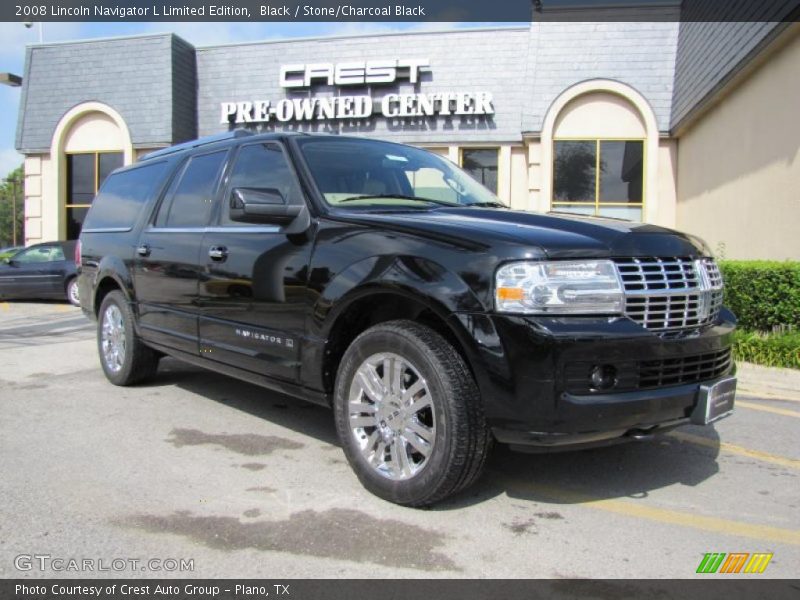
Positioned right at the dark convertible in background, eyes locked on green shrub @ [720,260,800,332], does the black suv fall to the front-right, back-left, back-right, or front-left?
front-right

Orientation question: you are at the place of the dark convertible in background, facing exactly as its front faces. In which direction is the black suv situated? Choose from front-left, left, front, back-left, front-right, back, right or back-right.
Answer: left

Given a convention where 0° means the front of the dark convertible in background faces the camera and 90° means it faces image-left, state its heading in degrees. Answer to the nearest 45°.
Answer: approximately 90°

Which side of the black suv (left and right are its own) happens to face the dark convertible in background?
back

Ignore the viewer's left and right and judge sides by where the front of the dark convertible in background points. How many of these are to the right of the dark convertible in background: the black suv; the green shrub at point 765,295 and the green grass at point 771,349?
0

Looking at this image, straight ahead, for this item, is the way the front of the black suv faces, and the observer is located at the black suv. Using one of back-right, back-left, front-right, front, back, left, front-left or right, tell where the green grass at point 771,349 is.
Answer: left

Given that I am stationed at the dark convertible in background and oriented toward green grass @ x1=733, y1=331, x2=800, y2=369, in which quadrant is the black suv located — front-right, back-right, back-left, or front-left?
front-right

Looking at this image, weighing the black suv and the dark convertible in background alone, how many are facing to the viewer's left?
1
